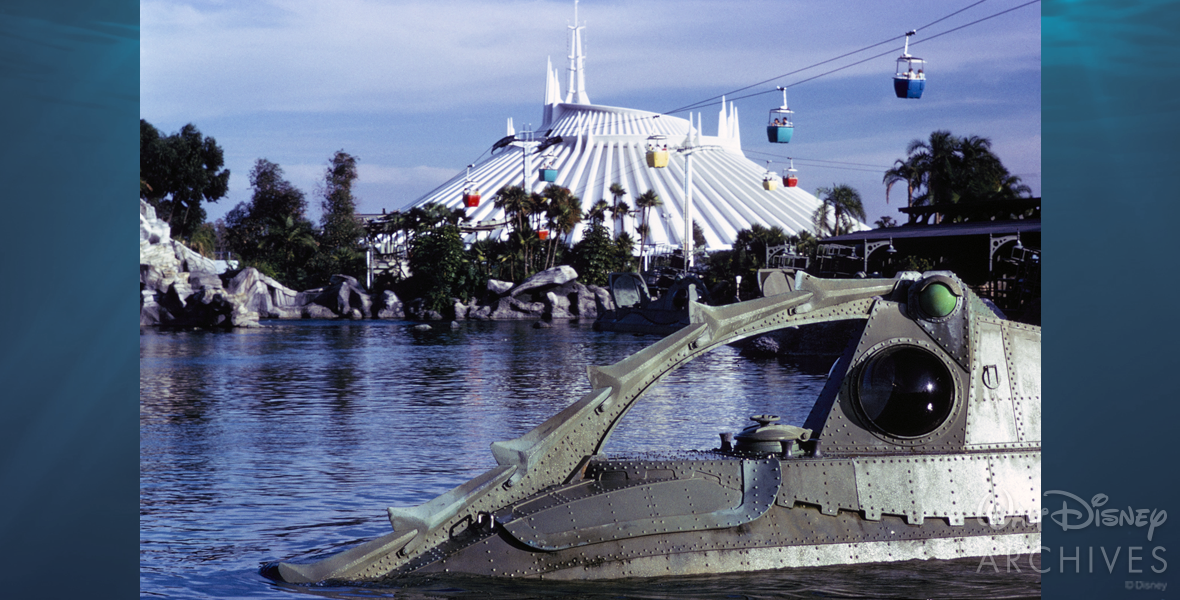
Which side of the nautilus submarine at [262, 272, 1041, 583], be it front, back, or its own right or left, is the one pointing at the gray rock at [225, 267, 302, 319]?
right

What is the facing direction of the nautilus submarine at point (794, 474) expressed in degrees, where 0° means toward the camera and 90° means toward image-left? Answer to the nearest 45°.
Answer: approximately 90°

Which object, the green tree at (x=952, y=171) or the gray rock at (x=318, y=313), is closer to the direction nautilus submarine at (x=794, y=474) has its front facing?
the gray rock

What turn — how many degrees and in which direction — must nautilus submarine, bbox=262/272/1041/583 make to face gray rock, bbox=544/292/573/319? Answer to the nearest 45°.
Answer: approximately 90° to its right

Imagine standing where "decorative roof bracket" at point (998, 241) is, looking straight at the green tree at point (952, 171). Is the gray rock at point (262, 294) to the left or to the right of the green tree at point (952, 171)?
left

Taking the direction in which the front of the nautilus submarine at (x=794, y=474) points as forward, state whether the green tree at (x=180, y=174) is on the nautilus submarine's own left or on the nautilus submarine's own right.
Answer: on the nautilus submarine's own right

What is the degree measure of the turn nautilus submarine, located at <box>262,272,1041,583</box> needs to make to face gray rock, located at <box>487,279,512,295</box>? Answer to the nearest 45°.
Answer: approximately 90° to its right

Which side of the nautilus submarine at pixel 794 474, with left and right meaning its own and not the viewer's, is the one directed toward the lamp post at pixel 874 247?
right

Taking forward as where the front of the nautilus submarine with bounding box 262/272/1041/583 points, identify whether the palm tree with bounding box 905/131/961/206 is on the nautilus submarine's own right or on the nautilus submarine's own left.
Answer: on the nautilus submarine's own right
